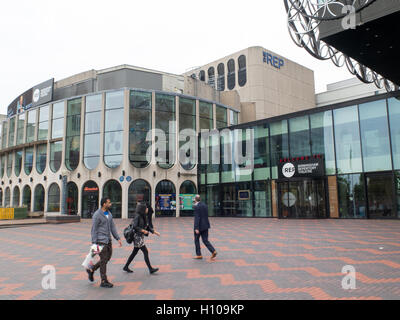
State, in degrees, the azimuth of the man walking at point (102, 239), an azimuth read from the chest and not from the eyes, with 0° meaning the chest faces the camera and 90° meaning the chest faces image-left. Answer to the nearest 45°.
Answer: approximately 315°
